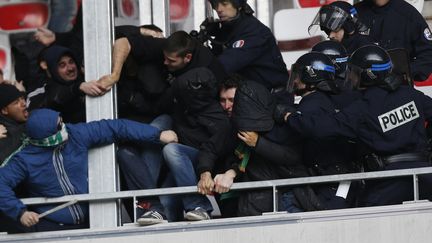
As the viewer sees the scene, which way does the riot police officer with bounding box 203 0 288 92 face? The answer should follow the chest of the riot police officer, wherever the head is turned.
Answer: to the viewer's left

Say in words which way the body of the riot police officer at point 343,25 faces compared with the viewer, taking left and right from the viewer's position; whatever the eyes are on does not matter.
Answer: facing to the left of the viewer

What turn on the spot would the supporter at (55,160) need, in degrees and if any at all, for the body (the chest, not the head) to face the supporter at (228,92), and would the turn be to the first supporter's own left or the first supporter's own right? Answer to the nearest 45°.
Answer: approximately 45° to the first supporter's own left

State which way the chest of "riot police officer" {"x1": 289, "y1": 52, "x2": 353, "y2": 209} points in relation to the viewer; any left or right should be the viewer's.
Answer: facing to the left of the viewer

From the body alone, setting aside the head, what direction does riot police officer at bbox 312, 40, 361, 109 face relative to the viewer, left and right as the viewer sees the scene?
facing to the left of the viewer

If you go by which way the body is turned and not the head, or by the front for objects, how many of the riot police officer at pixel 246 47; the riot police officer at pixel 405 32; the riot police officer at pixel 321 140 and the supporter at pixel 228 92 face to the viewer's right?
0

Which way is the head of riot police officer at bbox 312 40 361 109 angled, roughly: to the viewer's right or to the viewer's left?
to the viewer's left

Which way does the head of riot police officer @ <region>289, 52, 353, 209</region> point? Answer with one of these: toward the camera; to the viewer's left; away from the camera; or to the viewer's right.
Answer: to the viewer's left

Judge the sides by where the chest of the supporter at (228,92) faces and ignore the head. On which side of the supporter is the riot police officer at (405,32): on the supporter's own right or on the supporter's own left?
on the supporter's own left

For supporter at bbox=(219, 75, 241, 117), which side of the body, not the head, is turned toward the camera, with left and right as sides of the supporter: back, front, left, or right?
front

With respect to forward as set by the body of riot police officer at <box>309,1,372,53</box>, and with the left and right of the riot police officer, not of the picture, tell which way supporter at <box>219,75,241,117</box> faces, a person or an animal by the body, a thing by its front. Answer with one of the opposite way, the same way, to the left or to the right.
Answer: to the left
